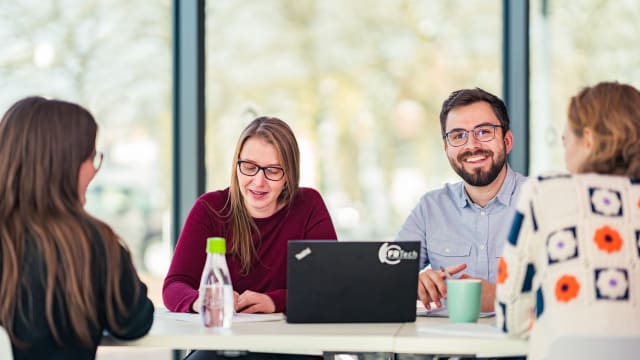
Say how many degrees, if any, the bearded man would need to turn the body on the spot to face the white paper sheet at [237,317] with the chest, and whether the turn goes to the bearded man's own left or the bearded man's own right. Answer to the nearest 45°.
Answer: approximately 45° to the bearded man's own right

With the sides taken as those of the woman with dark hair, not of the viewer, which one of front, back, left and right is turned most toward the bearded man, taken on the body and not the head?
front

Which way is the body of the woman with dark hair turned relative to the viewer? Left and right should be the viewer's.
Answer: facing away from the viewer and to the right of the viewer

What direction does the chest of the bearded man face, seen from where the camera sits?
toward the camera

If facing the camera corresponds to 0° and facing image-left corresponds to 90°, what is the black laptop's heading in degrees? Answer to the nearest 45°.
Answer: approximately 180°

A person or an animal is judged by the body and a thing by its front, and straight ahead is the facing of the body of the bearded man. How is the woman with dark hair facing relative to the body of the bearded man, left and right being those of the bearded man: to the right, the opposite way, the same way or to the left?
the opposite way

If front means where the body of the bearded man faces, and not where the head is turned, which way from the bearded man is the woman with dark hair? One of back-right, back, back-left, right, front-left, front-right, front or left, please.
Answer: front-right

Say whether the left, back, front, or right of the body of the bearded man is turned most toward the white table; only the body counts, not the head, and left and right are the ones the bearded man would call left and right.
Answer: front

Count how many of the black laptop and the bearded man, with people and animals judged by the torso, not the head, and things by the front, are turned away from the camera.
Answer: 1

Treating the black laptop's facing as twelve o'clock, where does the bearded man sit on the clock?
The bearded man is roughly at 1 o'clock from the black laptop.

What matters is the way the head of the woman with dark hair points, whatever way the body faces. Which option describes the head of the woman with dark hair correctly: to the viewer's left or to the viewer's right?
to the viewer's right

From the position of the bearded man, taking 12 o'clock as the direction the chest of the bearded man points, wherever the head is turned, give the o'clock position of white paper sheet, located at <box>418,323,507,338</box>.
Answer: The white paper sheet is roughly at 12 o'clock from the bearded man.

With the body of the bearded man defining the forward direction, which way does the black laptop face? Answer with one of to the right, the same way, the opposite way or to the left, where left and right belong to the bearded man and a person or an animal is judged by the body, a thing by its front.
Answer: the opposite way
